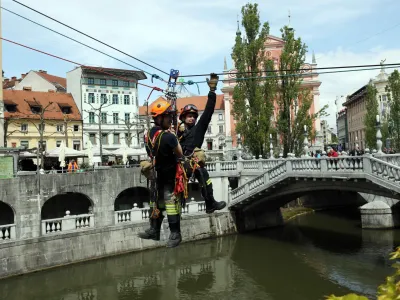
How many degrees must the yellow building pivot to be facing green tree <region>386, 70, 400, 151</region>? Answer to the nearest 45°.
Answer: approximately 45° to its left

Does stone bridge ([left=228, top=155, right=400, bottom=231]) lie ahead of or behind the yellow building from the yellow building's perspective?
ahead

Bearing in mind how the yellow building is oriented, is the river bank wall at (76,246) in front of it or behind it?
in front

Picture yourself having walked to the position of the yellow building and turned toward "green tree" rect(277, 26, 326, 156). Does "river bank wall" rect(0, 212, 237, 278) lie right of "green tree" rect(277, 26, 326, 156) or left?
right

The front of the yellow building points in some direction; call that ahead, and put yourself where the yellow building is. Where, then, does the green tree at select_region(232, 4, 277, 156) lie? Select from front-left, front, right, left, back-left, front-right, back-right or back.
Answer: front-left

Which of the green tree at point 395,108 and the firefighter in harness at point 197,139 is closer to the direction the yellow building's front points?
the firefighter in harness
